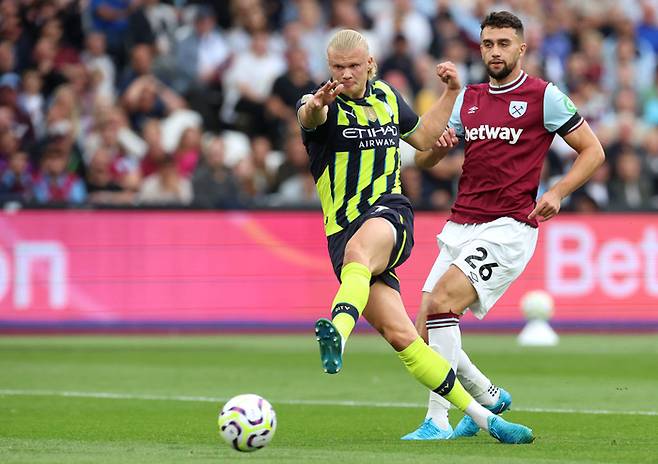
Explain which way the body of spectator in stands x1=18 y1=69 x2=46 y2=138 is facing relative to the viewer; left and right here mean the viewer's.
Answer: facing the viewer

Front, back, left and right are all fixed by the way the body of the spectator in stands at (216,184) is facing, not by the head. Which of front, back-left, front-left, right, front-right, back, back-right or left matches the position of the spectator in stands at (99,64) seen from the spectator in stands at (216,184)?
back-right

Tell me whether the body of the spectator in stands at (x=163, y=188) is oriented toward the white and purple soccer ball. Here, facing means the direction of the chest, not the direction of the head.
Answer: yes

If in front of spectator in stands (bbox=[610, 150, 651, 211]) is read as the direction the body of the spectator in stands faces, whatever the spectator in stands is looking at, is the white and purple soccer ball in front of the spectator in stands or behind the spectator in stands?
in front

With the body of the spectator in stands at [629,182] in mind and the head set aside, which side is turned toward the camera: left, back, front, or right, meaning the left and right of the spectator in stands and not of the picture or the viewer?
front

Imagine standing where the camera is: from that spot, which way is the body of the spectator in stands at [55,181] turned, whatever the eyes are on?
toward the camera

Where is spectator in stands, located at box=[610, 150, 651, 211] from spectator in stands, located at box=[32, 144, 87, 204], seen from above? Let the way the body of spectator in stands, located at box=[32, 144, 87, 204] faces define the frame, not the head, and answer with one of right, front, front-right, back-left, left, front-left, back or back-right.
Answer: left

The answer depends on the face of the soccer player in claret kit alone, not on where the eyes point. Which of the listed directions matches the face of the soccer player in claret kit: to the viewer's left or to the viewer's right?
to the viewer's left

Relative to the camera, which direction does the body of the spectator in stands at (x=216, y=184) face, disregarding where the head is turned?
toward the camera
